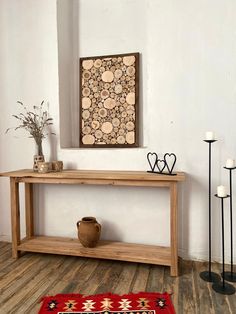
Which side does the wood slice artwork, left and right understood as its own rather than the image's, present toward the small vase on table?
right

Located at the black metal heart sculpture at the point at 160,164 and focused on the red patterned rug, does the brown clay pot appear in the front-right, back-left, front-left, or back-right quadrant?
front-right

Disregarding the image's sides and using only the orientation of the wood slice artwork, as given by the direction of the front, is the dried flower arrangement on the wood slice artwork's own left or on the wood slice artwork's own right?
on the wood slice artwork's own right

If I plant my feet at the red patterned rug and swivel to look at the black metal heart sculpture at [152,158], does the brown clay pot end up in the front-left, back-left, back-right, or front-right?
front-left

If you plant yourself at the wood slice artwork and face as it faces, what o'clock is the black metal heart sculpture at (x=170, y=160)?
The black metal heart sculpture is roughly at 10 o'clock from the wood slice artwork.

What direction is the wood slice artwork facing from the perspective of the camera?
toward the camera
